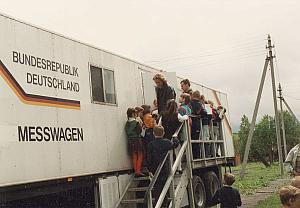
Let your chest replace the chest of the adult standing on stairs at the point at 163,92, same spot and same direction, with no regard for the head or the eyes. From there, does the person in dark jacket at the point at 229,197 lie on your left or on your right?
on your left

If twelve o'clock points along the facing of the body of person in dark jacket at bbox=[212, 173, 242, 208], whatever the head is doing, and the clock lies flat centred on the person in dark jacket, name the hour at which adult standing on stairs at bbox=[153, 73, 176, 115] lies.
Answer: The adult standing on stairs is roughly at 11 o'clock from the person in dark jacket.

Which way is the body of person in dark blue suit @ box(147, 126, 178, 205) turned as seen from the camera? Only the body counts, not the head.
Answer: away from the camera

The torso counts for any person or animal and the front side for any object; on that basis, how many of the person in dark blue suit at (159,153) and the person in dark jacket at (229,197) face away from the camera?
2

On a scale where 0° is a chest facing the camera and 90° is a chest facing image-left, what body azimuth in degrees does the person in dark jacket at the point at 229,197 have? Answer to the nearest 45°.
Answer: approximately 180°

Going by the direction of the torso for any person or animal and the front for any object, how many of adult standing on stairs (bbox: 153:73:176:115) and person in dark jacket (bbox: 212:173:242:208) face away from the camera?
1

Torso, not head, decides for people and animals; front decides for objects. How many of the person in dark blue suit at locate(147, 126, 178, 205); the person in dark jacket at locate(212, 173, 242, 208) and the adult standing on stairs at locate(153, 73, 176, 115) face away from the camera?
2

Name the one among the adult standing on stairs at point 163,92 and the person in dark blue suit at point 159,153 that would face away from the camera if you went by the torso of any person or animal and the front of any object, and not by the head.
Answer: the person in dark blue suit
